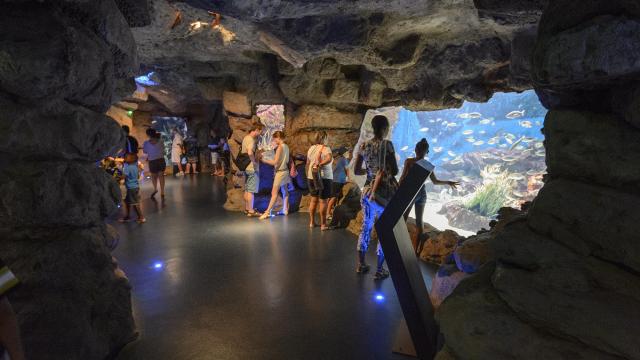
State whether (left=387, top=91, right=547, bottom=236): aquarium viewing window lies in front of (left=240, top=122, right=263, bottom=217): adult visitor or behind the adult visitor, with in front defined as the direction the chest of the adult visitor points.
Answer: in front

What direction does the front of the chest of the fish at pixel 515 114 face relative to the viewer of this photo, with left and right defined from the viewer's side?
facing to the left of the viewer

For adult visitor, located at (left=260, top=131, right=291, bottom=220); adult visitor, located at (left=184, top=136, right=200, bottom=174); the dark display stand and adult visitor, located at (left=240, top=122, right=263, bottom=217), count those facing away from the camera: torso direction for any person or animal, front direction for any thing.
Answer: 1

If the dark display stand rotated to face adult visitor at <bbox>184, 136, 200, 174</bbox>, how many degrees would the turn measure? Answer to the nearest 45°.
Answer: approximately 45° to its right

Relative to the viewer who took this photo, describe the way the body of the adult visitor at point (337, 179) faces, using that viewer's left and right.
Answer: facing away from the viewer and to the right of the viewer

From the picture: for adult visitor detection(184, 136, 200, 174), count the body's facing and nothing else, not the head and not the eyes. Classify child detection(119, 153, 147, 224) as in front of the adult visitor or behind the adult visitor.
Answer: behind

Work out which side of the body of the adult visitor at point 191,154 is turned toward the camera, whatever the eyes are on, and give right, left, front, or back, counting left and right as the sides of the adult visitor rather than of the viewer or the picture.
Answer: back

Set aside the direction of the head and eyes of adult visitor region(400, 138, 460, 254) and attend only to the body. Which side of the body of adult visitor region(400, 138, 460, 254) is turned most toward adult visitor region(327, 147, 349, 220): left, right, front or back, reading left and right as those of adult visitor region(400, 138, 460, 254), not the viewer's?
left

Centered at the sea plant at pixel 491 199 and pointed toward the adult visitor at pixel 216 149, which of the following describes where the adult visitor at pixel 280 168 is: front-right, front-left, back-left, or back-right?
front-left

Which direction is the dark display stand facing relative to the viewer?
to the viewer's left

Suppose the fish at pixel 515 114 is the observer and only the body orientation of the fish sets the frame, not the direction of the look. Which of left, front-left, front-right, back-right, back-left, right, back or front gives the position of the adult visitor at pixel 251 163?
left

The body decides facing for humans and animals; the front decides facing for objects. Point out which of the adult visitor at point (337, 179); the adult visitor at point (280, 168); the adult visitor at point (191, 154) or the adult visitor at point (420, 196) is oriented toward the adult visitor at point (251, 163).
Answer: the adult visitor at point (280, 168)

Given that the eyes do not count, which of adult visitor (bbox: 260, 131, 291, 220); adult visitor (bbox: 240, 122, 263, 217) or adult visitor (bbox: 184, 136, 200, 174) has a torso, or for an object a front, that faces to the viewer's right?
adult visitor (bbox: 240, 122, 263, 217)

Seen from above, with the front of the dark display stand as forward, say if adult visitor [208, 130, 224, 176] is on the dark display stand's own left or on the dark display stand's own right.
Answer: on the dark display stand's own right

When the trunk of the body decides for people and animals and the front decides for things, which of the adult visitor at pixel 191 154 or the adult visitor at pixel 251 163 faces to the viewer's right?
the adult visitor at pixel 251 163

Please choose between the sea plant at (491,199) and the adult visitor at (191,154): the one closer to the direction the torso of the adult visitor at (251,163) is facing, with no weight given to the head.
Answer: the sea plant

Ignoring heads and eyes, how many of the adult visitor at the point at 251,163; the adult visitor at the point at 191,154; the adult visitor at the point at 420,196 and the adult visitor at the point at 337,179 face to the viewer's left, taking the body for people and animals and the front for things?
0

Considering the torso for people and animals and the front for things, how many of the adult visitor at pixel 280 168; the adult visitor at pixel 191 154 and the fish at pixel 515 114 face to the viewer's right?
0
